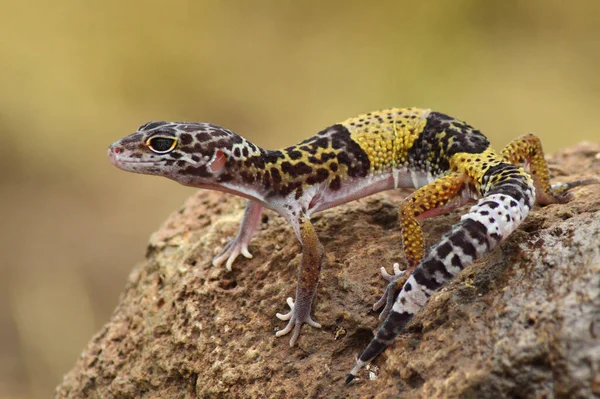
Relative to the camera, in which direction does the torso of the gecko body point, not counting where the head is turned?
to the viewer's left
